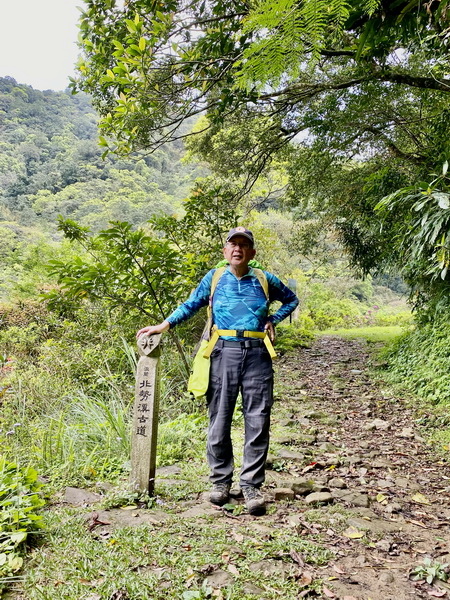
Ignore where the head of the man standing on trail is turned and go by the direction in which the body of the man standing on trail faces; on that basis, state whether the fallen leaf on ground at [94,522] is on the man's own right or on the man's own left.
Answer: on the man's own right

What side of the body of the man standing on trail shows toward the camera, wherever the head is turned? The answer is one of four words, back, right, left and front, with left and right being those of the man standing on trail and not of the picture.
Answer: front

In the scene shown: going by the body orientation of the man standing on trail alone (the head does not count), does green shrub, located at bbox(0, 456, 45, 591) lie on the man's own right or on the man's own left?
on the man's own right

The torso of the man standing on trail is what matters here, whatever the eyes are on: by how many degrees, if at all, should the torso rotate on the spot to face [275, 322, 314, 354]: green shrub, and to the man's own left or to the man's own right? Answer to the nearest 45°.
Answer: approximately 180°

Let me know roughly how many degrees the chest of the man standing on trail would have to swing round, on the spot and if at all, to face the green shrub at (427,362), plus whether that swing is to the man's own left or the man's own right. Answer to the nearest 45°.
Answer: approximately 135° to the man's own left

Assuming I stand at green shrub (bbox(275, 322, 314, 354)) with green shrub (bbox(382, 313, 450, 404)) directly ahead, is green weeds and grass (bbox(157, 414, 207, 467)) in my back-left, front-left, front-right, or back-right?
front-right
